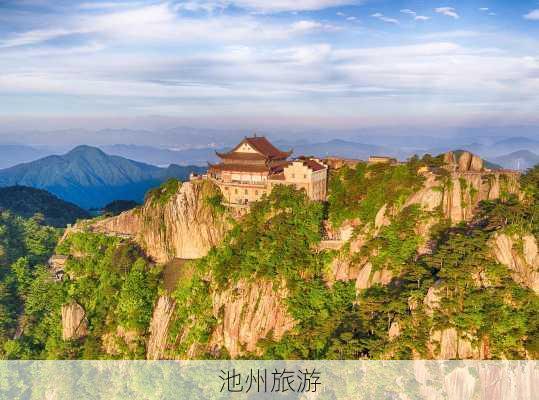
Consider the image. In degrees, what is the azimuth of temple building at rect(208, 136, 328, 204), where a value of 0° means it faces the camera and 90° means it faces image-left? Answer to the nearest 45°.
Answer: approximately 45°

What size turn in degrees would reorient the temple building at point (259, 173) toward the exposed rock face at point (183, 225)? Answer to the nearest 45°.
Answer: approximately 45° to its right

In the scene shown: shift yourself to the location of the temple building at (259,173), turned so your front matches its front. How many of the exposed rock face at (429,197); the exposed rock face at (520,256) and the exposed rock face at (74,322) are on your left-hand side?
2

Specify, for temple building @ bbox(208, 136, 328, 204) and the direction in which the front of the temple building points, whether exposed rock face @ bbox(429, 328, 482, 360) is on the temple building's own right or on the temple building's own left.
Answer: on the temple building's own left

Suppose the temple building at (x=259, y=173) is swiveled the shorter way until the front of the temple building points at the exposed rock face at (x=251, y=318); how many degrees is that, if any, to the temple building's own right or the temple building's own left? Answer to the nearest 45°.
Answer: approximately 45° to the temple building's own left

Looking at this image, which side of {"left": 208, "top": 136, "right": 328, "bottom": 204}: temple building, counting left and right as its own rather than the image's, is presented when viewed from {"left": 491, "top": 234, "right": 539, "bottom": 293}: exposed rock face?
left
